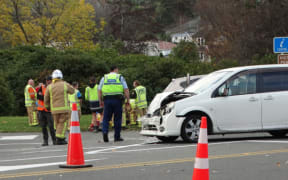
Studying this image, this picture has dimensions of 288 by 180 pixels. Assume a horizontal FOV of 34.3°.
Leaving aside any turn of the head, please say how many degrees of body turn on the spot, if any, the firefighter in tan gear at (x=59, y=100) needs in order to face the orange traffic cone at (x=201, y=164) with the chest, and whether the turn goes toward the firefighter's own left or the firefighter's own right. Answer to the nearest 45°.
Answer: approximately 180°

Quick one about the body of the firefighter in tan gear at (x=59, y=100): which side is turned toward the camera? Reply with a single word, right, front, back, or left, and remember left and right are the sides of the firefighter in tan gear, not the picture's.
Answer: back

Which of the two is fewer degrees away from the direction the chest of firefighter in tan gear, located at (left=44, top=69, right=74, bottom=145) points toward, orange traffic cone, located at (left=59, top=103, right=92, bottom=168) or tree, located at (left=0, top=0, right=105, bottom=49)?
the tree

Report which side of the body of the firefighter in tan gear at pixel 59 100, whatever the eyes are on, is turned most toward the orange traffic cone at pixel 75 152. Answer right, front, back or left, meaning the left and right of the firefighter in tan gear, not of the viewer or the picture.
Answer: back

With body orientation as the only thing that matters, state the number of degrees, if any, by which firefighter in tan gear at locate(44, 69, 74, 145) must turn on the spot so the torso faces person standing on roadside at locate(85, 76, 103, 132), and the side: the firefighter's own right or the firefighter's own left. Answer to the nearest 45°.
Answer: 0° — they already face them

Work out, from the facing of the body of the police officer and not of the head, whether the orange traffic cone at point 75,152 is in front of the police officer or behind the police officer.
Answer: behind

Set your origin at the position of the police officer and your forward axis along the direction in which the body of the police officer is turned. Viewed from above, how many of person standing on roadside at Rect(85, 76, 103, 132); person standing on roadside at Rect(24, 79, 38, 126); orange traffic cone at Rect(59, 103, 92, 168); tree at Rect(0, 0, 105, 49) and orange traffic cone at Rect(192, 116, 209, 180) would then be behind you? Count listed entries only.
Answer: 2

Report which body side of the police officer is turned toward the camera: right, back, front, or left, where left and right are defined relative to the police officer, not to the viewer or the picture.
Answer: back

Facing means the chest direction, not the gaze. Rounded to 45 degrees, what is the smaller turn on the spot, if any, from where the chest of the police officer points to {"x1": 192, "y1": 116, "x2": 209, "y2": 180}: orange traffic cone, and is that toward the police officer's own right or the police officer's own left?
approximately 180°
